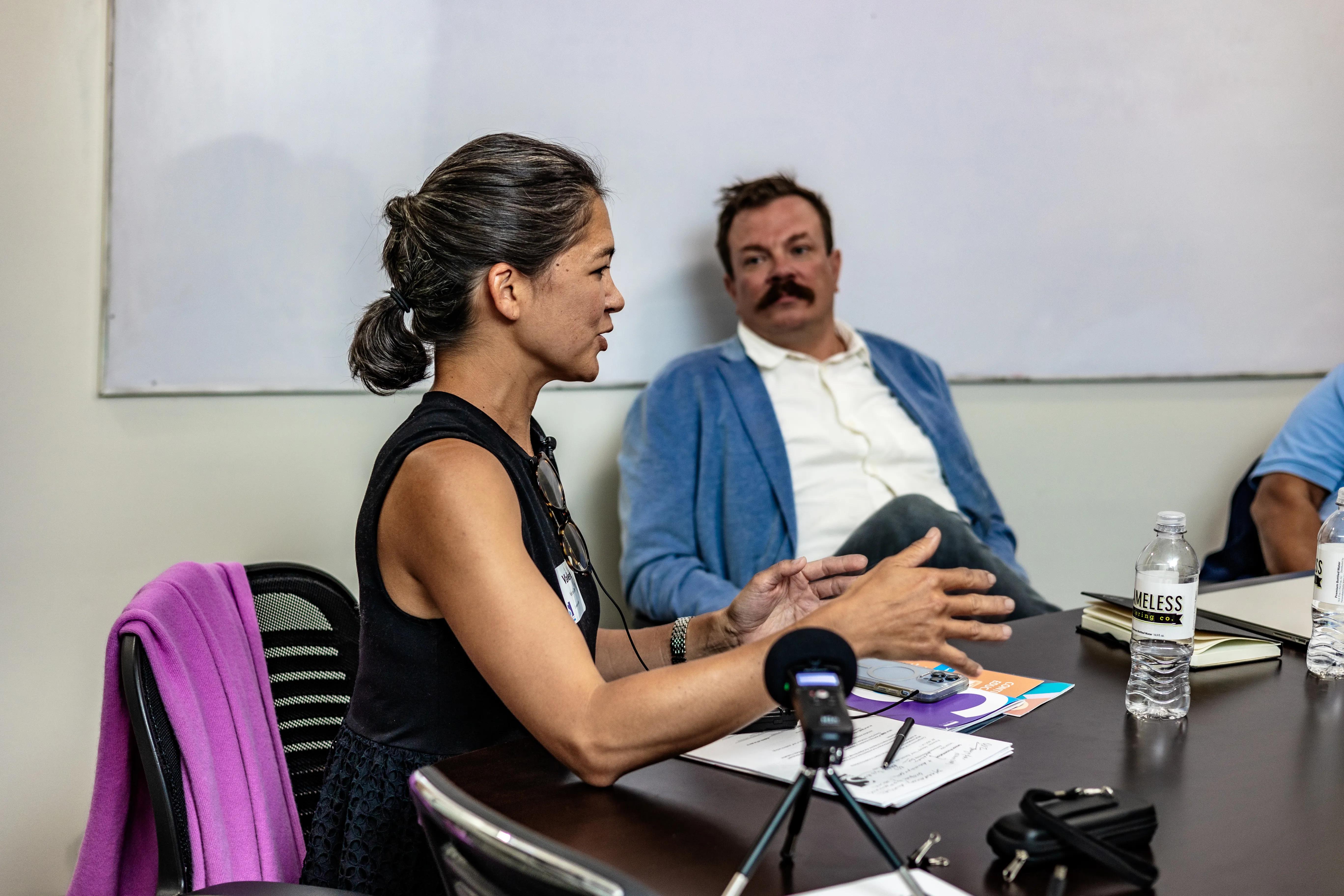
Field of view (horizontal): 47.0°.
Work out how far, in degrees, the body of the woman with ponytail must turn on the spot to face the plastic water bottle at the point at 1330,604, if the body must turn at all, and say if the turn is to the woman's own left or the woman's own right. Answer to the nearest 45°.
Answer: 0° — they already face it

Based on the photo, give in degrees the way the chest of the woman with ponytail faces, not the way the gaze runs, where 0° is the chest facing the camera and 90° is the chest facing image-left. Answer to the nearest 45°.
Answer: approximately 270°

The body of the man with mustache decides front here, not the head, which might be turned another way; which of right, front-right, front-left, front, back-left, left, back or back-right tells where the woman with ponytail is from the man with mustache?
front-right

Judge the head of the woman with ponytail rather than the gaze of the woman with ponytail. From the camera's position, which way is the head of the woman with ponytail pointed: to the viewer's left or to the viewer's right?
to the viewer's right

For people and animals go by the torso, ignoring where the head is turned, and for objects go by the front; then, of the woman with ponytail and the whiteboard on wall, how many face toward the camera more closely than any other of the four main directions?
1

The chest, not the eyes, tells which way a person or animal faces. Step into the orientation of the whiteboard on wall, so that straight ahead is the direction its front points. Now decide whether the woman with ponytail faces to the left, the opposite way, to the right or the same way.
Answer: to the left

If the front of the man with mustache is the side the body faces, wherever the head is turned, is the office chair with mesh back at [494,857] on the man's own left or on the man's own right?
on the man's own right

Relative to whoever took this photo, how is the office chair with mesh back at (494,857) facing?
facing away from the viewer and to the right of the viewer

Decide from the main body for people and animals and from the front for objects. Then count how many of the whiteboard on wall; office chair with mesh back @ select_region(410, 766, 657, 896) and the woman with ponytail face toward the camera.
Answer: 1

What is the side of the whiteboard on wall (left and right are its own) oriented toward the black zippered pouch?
front

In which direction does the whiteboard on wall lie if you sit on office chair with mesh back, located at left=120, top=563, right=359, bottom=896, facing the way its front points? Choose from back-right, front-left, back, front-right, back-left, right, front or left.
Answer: left
